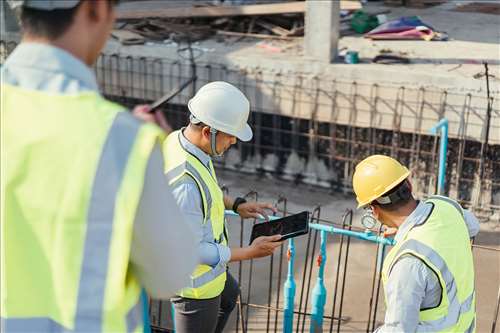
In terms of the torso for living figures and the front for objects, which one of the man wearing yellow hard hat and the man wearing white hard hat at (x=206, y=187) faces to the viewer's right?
the man wearing white hard hat

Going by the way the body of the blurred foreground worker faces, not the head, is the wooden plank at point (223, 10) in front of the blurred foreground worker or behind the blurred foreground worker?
in front

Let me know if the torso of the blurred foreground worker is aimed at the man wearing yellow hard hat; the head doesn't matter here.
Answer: yes

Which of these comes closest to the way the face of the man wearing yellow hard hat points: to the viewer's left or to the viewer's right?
to the viewer's left

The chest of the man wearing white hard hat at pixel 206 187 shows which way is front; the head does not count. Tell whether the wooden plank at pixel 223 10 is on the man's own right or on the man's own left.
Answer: on the man's own left

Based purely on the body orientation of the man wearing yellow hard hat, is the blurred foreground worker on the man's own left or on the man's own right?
on the man's own left

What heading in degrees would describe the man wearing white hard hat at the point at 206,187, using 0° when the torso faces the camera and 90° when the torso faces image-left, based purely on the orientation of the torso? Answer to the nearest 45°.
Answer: approximately 270°

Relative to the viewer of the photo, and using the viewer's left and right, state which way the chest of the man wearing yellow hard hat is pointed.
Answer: facing away from the viewer and to the left of the viewer

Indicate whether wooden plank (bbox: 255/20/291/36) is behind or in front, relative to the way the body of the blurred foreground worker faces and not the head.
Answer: in front

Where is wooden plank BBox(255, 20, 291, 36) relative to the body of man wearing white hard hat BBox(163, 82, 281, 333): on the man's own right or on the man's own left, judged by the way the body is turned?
on the man's own left

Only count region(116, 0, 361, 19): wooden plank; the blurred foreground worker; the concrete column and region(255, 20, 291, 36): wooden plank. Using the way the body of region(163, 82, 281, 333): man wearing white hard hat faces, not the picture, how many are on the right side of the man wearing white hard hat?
1

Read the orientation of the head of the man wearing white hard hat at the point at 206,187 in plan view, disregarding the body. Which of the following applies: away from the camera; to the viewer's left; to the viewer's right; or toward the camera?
to the viewer's right

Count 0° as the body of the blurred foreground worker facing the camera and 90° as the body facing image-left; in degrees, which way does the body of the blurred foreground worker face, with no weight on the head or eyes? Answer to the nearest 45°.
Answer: approximately 225°

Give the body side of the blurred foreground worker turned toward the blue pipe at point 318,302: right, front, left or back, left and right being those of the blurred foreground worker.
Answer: front

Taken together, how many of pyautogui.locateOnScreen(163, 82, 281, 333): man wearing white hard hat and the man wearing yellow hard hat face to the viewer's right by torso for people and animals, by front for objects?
1

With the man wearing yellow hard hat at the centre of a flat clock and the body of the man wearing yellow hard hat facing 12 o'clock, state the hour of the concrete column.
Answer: The concrete column is roughly at 1 o'clock from the man wearing yellow hard hat.

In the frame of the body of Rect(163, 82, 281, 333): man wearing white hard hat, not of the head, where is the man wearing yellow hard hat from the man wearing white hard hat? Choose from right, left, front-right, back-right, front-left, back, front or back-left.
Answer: front-right
